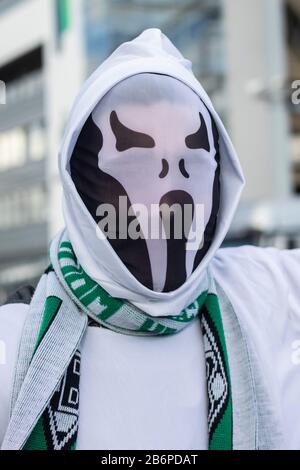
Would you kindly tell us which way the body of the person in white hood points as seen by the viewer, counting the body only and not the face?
toward the camera

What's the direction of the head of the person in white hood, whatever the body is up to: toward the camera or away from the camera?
toward the camera
